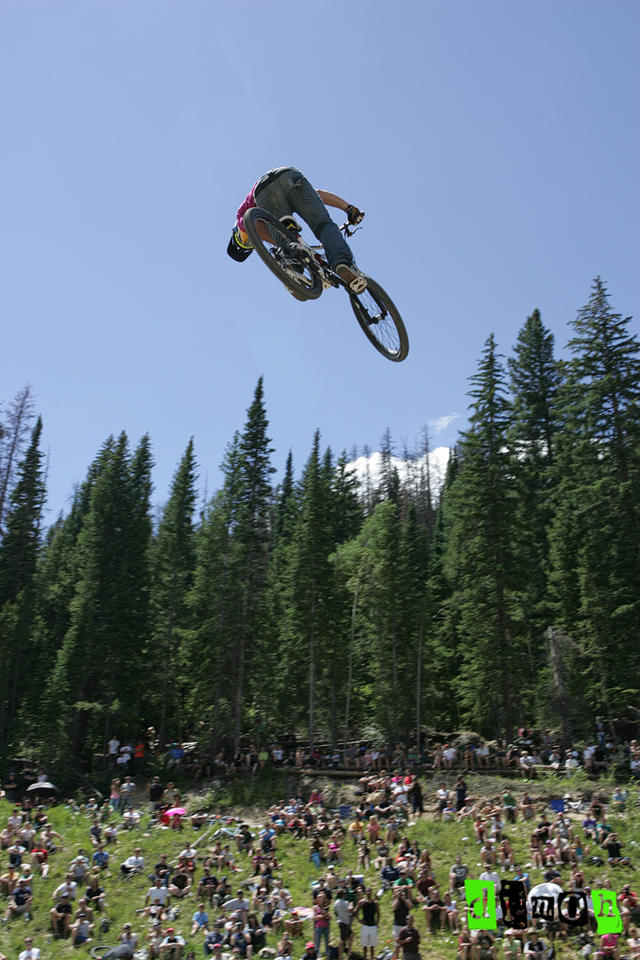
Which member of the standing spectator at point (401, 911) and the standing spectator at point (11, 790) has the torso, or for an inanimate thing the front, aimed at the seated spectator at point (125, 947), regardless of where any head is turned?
the standing spectator at point (11, 790)

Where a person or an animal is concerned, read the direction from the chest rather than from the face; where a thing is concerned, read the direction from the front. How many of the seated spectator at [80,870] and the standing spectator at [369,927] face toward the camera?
2

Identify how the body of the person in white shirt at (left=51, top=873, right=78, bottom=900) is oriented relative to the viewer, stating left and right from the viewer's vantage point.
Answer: facing the viewer

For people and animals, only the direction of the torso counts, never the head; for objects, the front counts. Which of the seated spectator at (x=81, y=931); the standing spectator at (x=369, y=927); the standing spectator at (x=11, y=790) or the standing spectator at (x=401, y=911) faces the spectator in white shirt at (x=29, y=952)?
the standing spectator at (x=11, y=790)

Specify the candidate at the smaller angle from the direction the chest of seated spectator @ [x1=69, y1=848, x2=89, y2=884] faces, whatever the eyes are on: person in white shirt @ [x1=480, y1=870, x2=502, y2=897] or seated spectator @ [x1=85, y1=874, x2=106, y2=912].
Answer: the seated spectator

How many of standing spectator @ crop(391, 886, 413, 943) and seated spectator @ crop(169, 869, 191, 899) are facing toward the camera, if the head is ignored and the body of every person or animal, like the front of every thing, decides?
2

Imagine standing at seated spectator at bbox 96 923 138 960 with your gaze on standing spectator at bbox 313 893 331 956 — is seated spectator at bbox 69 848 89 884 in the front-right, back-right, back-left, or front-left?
back-left

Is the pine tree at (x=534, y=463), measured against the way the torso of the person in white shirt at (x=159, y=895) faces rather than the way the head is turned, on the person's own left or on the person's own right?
on the person's own left

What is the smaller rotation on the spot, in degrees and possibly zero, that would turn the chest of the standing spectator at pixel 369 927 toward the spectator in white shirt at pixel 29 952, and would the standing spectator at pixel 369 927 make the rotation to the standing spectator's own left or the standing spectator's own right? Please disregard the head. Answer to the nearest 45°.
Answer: approximately 90° to the standing spectator's own right

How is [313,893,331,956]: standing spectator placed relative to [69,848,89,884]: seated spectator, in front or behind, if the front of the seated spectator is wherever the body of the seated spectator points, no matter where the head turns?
in front

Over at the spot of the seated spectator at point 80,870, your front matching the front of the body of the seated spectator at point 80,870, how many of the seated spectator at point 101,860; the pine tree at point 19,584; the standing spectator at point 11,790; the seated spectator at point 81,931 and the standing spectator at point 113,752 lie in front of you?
1

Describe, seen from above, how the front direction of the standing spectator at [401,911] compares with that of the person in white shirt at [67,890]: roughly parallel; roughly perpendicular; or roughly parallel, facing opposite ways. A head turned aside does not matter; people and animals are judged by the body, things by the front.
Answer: roughly parallel

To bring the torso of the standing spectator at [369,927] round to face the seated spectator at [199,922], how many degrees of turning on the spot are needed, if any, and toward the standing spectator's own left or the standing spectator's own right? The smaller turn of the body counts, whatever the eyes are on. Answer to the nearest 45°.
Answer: approximately 135° to the standing spectator's own right

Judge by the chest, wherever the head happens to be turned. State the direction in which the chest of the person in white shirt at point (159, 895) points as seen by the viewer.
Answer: toward the camera

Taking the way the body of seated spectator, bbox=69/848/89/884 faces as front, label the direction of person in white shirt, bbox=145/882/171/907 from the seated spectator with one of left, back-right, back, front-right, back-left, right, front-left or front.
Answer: front-left

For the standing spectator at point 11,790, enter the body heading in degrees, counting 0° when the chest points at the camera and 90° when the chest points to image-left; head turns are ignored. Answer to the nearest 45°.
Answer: approximately 0°
